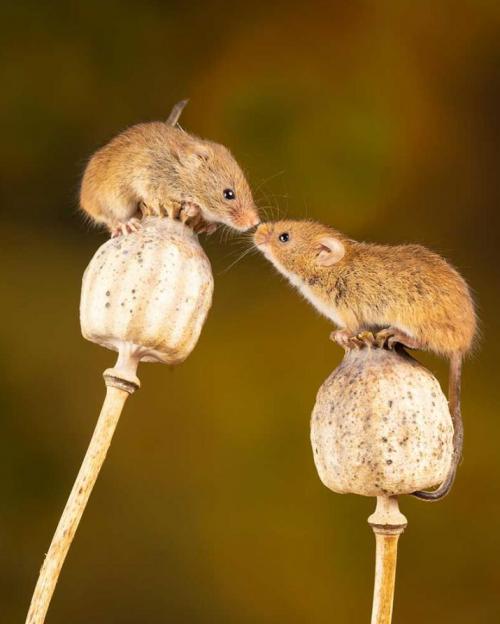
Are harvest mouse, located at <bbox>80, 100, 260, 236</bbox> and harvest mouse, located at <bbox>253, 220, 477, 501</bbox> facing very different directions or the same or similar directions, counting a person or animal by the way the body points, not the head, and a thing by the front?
very different directions

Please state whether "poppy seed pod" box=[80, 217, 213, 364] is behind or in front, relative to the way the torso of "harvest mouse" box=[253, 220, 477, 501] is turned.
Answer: in front

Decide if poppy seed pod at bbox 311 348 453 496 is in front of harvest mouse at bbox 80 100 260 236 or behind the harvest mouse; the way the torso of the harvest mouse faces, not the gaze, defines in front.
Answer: in front

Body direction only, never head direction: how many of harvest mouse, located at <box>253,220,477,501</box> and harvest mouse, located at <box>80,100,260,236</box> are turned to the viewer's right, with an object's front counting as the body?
1

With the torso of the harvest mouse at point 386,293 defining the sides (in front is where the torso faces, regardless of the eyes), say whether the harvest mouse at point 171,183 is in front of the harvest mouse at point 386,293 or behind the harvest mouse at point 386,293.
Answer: in front

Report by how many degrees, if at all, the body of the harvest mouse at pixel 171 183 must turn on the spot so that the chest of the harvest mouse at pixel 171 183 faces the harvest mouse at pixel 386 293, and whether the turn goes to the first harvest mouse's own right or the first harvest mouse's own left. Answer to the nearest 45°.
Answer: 0° — it already faces it

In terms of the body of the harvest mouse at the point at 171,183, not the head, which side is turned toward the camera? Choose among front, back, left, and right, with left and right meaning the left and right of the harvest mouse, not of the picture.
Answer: right

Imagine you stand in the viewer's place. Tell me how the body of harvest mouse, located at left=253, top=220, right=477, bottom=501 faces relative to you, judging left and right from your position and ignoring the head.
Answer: facing to the left of the viewer
